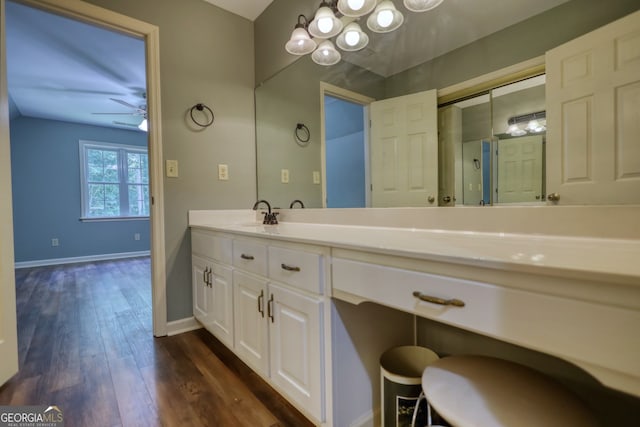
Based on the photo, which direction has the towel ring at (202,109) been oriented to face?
toward the camera

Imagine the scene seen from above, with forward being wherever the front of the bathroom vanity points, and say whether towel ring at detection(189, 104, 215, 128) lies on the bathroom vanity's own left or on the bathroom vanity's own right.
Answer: on the bathroom vanity's own right

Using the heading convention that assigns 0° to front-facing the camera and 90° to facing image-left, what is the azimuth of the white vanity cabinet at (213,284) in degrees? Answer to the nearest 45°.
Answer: approximately 45°

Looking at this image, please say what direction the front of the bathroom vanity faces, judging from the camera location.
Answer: facing the viewer and to the left of the viewer

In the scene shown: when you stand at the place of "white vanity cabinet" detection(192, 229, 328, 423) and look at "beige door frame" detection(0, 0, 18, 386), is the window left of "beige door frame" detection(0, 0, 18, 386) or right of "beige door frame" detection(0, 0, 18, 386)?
right

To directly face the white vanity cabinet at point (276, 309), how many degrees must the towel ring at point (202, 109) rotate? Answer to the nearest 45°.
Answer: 0° — it already faces it

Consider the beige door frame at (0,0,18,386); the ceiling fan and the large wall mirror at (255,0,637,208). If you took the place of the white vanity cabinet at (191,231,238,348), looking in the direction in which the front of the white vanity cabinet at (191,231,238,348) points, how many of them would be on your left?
1

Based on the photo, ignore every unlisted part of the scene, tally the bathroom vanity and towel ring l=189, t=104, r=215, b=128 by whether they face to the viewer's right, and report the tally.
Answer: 0

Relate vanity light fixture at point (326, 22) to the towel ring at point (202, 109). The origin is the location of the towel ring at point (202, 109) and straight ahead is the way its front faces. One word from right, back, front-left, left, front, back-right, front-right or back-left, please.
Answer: front-left
